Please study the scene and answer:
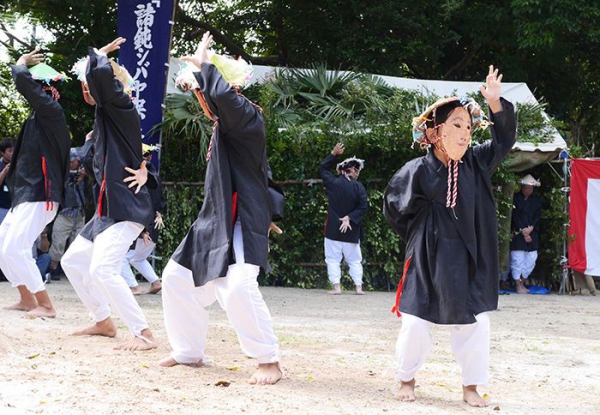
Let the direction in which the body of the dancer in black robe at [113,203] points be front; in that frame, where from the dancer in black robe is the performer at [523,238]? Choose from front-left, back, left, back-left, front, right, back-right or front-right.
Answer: back-right

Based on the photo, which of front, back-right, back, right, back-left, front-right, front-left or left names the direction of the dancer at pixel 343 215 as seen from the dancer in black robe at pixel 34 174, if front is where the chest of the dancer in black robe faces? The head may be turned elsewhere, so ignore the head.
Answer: back-right

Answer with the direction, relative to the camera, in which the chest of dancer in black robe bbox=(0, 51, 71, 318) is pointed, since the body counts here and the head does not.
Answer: to the viewer's left

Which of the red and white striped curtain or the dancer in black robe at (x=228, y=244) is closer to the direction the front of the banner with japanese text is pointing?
the dancer in black robe

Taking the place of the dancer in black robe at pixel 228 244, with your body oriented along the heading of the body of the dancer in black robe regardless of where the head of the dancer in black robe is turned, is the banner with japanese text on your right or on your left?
on your right

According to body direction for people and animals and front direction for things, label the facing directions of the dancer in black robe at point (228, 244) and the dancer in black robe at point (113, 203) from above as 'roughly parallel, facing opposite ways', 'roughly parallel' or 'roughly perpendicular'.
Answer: roughly parallel

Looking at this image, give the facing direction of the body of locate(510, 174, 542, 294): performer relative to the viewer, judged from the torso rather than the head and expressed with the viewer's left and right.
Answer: facing the viewer

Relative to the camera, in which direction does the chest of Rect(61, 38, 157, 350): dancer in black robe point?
to the viewer's left

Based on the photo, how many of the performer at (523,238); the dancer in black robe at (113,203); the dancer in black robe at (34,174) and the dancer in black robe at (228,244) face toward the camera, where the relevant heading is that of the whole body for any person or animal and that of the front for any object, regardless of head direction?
1

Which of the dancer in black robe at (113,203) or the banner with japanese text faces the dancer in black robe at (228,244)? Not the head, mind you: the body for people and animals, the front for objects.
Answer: the banner with japanese text

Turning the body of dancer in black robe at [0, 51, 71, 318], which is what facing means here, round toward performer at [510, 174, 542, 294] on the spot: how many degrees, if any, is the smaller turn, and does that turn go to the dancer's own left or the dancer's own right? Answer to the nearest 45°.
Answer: approximately 135° to the dancer's own right

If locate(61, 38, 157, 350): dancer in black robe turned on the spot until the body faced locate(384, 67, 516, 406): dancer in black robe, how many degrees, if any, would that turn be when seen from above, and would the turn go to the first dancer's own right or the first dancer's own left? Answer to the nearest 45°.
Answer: approximately 135° to the first dancer's own left

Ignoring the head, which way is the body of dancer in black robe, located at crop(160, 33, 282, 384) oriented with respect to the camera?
to the viewer's left

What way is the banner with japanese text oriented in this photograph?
toward the camera

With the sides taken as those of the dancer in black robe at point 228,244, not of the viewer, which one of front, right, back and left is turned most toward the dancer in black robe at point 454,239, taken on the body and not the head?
back

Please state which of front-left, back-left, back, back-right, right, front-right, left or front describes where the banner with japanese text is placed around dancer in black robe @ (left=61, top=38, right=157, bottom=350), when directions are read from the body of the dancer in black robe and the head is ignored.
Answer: right

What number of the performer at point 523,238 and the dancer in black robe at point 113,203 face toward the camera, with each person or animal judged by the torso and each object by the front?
1
